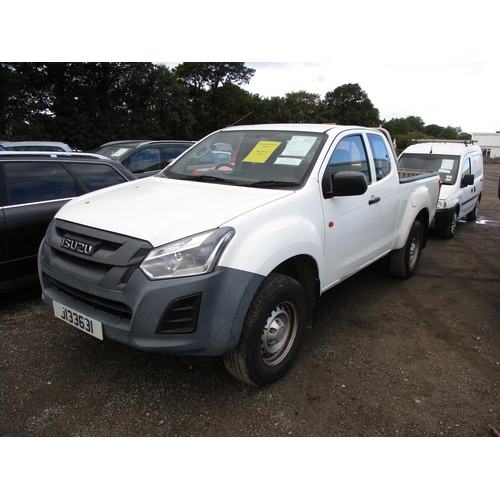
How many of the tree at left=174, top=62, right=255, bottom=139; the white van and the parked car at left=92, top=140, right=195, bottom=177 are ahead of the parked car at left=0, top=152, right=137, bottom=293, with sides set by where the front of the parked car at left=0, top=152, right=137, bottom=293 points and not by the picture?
0

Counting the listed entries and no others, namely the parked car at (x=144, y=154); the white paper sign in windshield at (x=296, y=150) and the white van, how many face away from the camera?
0

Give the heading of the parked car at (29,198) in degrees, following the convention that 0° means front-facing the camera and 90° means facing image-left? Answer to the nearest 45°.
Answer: approximately 45°

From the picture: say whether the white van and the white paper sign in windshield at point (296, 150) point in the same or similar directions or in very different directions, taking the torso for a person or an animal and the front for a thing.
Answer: same or similar directions

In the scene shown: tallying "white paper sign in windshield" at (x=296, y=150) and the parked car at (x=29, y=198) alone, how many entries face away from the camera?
0

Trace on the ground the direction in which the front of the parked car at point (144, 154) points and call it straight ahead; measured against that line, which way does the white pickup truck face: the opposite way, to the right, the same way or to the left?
the same way

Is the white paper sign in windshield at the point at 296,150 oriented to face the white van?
no

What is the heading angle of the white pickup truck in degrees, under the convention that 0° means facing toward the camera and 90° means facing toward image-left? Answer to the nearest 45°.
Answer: approximately 45°

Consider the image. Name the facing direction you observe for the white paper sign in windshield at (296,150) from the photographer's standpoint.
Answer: facing the viewer and to the left of the viewer

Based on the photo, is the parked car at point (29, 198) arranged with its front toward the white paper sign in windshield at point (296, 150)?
no

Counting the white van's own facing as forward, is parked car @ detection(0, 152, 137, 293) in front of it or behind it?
in front

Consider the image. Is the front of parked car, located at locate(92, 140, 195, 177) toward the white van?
no

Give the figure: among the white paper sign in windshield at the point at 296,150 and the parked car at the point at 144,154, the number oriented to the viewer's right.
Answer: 0

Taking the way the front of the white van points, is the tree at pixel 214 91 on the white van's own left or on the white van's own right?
on the white van's own right

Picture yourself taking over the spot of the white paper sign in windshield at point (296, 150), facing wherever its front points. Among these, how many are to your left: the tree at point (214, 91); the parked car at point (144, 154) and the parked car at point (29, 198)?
0

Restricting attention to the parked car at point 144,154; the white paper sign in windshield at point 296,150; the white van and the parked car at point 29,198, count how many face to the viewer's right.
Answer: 0

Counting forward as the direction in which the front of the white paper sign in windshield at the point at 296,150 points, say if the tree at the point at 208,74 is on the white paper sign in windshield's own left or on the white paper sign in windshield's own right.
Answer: on the white paper sign in windshield's own right
